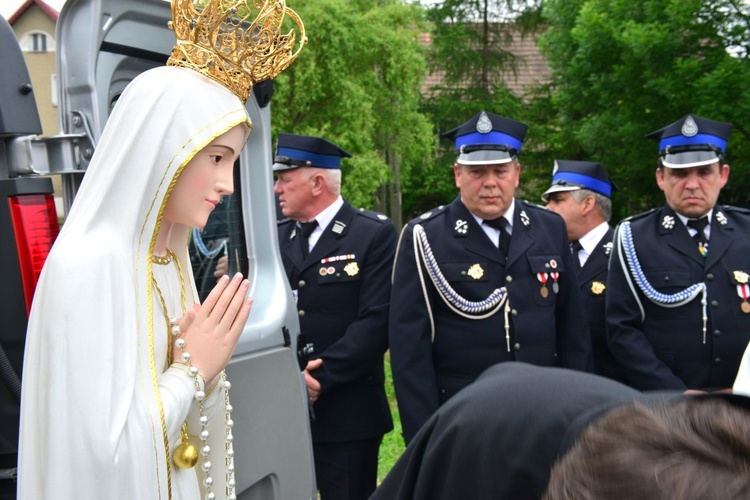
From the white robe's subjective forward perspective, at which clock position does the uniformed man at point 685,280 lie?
The uniformed man is roughly at 11 o'clock from the white robe.

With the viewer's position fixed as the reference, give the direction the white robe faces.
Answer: facing to the right of the viewer

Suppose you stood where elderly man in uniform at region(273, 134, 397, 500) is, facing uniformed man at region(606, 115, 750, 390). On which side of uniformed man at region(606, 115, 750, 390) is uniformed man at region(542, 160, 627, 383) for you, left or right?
left

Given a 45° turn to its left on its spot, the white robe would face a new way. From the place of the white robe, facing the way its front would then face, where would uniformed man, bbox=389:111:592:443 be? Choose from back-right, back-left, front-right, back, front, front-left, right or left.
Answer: front

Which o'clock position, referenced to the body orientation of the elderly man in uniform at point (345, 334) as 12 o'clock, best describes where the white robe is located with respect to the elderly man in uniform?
The white robe is roughly at 11 o'clock from the elderly man in uniform.

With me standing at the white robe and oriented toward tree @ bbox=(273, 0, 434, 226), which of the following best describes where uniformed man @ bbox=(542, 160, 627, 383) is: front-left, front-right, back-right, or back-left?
front-right

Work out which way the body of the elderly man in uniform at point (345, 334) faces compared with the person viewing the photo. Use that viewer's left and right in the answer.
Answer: facing the viewer and to the left of the viewer

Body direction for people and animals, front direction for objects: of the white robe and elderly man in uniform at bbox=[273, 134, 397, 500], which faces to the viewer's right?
the white robe

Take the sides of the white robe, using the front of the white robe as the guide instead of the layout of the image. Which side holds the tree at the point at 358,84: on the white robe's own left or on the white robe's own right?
on the white robe's own left

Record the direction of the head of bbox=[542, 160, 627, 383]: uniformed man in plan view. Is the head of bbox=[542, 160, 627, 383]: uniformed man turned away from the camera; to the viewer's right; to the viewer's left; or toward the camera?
to the viewer's left

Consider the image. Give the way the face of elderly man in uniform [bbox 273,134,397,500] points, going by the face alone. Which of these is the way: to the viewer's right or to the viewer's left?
to the viewer's left

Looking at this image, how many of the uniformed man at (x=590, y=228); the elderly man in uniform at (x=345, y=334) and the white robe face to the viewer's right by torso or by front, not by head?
1

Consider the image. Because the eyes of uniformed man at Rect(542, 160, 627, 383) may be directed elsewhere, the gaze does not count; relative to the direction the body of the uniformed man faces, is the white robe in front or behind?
in front
